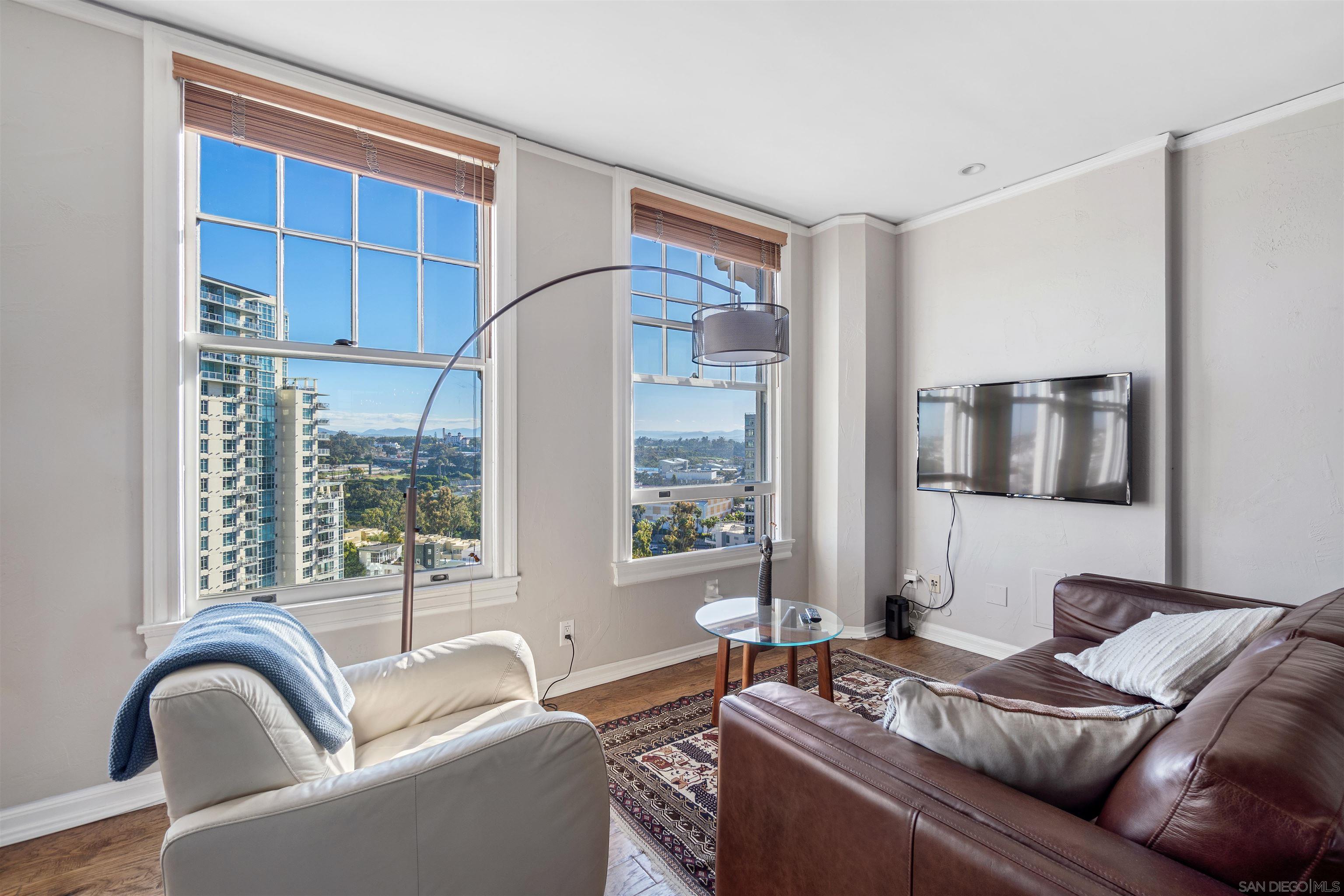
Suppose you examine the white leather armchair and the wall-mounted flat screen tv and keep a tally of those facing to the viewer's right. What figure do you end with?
1

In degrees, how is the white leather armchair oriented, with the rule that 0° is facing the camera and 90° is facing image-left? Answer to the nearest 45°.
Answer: approximately 270°

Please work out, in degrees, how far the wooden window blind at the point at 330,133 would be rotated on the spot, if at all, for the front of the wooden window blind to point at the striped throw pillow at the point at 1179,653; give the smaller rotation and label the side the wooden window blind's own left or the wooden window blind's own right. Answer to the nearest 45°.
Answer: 0° — it already faces it

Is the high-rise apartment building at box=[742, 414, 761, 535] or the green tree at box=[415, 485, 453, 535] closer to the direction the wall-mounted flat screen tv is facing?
the green tree

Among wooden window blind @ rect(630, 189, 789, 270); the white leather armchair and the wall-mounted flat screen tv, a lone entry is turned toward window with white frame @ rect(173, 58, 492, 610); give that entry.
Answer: the wall-mounted flat screen tv

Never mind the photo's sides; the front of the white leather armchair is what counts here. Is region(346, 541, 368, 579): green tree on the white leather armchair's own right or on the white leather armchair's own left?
on the white leather armchair's own left

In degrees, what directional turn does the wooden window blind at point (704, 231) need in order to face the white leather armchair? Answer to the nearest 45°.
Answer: approximately 45° to its right

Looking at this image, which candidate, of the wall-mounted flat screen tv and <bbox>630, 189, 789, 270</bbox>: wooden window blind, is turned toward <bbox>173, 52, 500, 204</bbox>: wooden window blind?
the wall-mounted flat screen tv

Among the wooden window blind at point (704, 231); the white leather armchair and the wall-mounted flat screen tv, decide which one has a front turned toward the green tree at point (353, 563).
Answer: the wall-mounted flat screen tv
